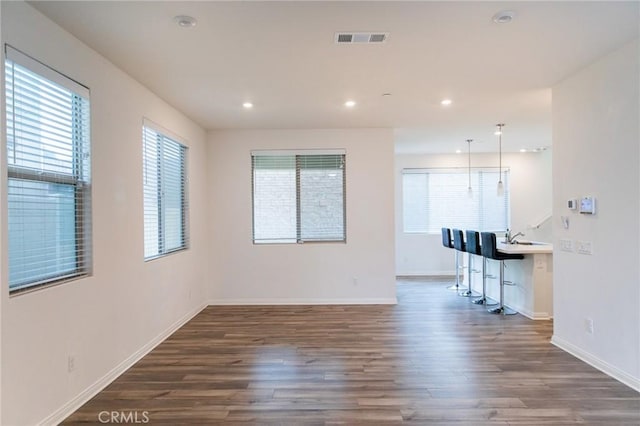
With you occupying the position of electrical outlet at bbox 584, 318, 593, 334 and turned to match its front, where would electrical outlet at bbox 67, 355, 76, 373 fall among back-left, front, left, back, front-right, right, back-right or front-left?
front

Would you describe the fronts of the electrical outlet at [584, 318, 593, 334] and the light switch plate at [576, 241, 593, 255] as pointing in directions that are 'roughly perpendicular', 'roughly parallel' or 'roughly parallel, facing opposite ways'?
roughly parallel

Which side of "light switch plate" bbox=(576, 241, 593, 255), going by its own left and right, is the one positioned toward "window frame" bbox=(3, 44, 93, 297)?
front

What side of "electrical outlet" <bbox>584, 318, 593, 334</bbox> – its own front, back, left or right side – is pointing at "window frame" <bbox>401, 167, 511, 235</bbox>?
right

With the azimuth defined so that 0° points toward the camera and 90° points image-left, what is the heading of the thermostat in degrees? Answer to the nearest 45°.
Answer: approximately 45°

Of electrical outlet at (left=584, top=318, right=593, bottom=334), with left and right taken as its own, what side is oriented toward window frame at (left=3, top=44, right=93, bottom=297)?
front

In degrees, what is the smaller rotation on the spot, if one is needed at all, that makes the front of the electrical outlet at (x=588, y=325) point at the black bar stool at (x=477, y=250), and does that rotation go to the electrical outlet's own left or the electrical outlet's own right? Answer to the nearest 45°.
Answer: approximately 90° to the electrical outlet's own right

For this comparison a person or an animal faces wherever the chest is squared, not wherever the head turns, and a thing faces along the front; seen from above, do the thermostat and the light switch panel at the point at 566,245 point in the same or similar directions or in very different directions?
same or similar directions

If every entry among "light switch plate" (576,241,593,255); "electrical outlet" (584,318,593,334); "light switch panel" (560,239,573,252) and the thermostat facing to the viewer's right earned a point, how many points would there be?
0

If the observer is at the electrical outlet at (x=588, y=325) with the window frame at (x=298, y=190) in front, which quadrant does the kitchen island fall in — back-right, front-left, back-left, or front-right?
front-right

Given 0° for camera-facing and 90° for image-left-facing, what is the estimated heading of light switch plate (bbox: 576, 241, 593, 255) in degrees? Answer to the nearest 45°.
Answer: approximately 45°

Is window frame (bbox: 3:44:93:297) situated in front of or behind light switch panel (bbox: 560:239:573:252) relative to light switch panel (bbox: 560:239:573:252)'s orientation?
in front

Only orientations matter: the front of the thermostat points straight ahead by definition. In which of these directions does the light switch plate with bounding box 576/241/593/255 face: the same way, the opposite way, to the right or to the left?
the same way

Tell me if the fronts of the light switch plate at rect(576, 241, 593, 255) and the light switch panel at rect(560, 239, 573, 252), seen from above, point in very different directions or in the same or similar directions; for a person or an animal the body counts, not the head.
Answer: same or similar directions

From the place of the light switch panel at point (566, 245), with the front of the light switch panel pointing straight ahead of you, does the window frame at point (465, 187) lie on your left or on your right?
on your right
